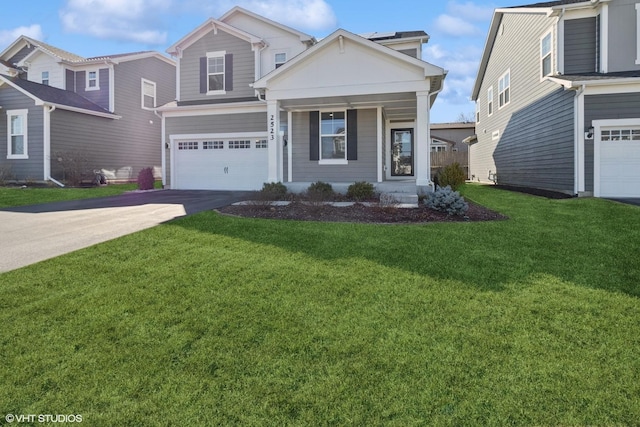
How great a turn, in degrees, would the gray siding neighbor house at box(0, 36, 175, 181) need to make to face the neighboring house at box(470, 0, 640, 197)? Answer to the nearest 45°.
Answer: approximately 90° to its left

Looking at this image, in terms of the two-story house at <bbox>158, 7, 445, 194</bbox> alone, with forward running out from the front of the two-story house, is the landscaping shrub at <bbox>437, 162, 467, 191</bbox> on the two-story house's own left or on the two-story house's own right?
on the two-story house's own left

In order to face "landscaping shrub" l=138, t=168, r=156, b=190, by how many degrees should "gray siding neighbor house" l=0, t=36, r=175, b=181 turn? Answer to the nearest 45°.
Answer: approximately 45° to its left

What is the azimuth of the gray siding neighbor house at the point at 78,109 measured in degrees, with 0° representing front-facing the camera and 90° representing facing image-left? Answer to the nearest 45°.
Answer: approximately 45°

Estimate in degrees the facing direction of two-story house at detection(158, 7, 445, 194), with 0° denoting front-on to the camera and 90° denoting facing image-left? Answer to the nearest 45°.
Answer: approximately 0°

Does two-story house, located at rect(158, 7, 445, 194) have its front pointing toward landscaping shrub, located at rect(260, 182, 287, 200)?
yes
